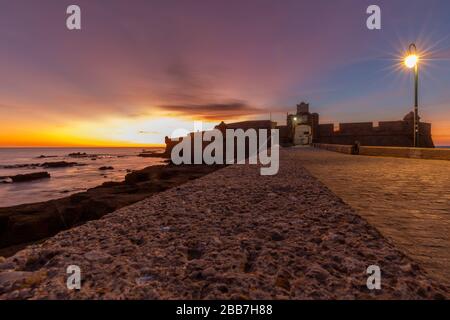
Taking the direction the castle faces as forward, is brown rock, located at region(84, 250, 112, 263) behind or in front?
in front

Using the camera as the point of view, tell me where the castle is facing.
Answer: facing the viewer

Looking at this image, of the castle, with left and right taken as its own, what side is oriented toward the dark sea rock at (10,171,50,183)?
front

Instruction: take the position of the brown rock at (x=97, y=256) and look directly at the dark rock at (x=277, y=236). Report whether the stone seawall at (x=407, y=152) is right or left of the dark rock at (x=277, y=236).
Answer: left

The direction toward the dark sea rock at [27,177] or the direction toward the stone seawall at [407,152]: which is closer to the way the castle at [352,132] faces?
the stone seawall

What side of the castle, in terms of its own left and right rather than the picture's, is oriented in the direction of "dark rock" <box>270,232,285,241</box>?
front
